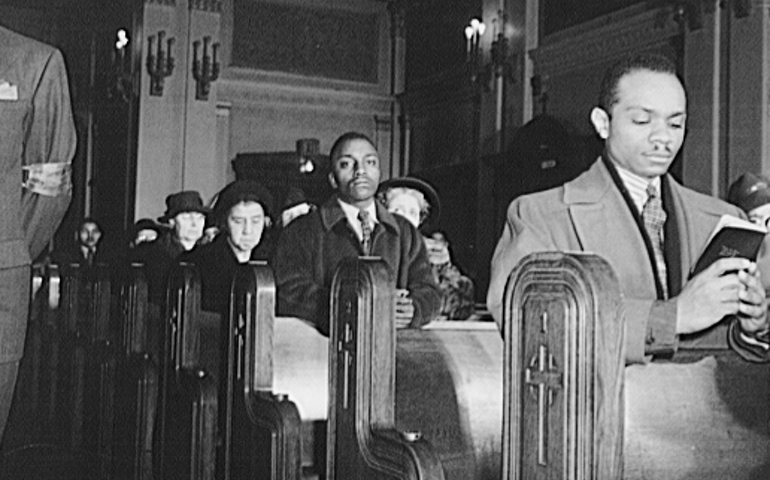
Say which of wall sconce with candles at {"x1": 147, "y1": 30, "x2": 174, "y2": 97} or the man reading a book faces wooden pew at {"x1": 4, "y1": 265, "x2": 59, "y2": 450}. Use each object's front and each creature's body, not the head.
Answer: the wall sconce with candles

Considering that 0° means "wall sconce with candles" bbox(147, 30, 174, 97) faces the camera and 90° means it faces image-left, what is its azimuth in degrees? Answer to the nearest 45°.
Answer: approximately 0°

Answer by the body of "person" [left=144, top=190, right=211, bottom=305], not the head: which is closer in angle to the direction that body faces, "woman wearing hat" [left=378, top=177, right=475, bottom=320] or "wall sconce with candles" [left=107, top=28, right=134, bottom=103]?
the woman wearing hat

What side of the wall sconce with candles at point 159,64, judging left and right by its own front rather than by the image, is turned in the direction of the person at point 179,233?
front

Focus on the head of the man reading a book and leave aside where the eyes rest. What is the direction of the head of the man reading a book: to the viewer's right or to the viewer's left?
to the viewer's right

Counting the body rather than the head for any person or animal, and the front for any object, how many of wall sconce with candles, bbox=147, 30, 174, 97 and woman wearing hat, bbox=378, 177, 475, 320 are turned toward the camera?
2

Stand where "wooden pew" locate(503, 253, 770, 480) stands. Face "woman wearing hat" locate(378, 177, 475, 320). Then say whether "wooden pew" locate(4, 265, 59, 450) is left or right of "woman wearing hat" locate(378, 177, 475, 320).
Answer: left

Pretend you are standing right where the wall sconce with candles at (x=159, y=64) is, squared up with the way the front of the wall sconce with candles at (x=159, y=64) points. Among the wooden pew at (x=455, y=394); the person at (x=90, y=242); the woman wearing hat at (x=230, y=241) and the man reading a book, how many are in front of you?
4

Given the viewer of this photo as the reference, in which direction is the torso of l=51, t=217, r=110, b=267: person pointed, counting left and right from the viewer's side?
facing the viewer and to the right of the viewer

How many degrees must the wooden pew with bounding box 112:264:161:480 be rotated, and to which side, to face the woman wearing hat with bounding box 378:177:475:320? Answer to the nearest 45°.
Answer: approximately 90° to its left

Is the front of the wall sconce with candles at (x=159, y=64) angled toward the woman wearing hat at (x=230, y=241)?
yes
